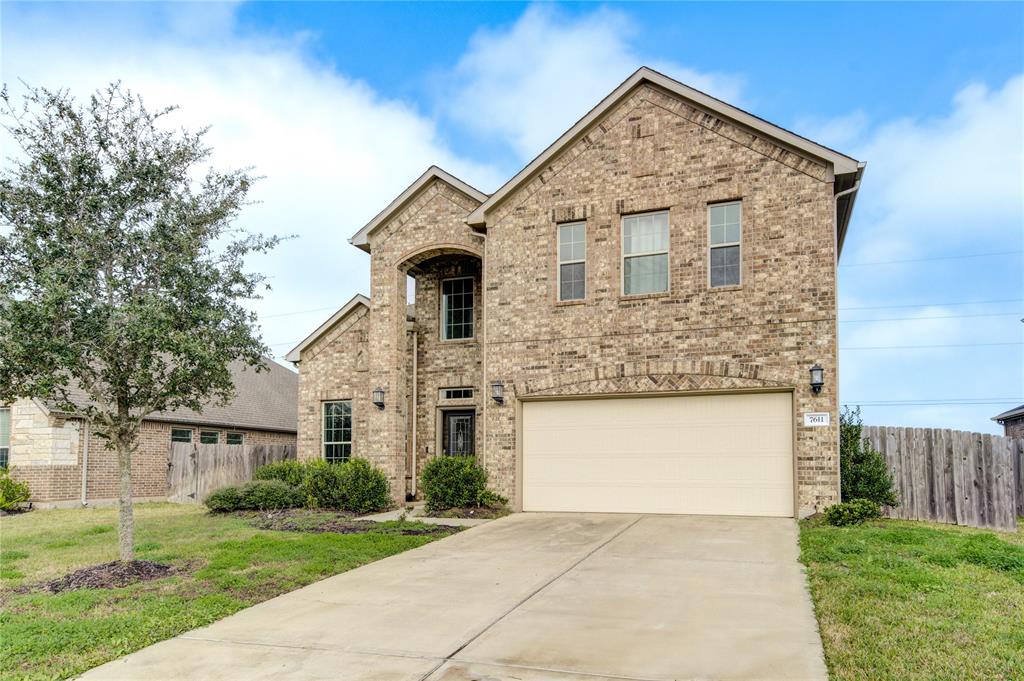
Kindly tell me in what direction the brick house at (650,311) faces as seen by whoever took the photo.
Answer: facing the viewer

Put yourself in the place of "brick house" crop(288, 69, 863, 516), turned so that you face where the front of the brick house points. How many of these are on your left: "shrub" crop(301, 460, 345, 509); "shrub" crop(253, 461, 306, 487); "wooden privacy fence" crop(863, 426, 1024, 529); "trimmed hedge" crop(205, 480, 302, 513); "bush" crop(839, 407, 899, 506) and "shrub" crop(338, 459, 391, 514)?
2

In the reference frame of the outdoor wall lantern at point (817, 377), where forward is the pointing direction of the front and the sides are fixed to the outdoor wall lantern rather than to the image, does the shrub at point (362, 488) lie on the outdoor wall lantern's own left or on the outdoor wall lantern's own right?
on the outdoor wall lantern's own right

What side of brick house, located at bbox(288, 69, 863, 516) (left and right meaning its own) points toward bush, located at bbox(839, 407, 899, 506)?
left

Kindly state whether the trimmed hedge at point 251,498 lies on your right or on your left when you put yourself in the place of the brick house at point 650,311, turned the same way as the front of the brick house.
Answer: on your right

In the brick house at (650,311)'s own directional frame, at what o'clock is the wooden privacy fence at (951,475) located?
The wooden privacy fence is roughly at 9 o'clock from the brick house.

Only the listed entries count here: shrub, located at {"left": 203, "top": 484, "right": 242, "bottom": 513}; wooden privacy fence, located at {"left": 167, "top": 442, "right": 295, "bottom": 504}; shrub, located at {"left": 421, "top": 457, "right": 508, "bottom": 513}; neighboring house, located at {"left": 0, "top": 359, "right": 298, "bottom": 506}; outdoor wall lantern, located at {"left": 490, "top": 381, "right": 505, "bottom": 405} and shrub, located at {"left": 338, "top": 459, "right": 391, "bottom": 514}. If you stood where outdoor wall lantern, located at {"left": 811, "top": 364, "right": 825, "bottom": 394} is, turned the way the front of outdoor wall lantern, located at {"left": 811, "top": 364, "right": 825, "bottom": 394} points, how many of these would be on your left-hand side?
0

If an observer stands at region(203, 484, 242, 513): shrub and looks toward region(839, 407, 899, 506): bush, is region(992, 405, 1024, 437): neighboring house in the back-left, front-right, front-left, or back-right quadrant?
front-left

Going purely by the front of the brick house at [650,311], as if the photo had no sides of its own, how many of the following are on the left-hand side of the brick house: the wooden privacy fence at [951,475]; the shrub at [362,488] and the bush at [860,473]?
2

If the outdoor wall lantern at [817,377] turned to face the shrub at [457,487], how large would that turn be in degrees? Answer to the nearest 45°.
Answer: approximately 90° to its right

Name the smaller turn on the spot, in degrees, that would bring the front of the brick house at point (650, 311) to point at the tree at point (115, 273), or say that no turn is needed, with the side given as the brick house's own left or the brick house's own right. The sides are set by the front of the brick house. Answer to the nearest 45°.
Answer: approximately 45° to the brick house's own right

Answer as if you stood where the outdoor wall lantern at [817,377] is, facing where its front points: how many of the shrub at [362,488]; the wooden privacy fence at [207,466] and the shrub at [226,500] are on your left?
0

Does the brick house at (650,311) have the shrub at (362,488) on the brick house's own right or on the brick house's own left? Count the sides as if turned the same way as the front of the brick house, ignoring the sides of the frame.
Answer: on the brick house's own right

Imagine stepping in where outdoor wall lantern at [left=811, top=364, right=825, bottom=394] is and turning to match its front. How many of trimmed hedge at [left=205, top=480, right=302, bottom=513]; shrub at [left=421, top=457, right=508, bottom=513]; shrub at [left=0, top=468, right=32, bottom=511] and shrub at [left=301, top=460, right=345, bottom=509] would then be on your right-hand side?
4

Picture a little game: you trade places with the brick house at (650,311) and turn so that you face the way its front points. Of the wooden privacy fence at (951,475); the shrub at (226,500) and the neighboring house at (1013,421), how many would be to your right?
1

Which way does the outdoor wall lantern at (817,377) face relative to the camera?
toward the camera
